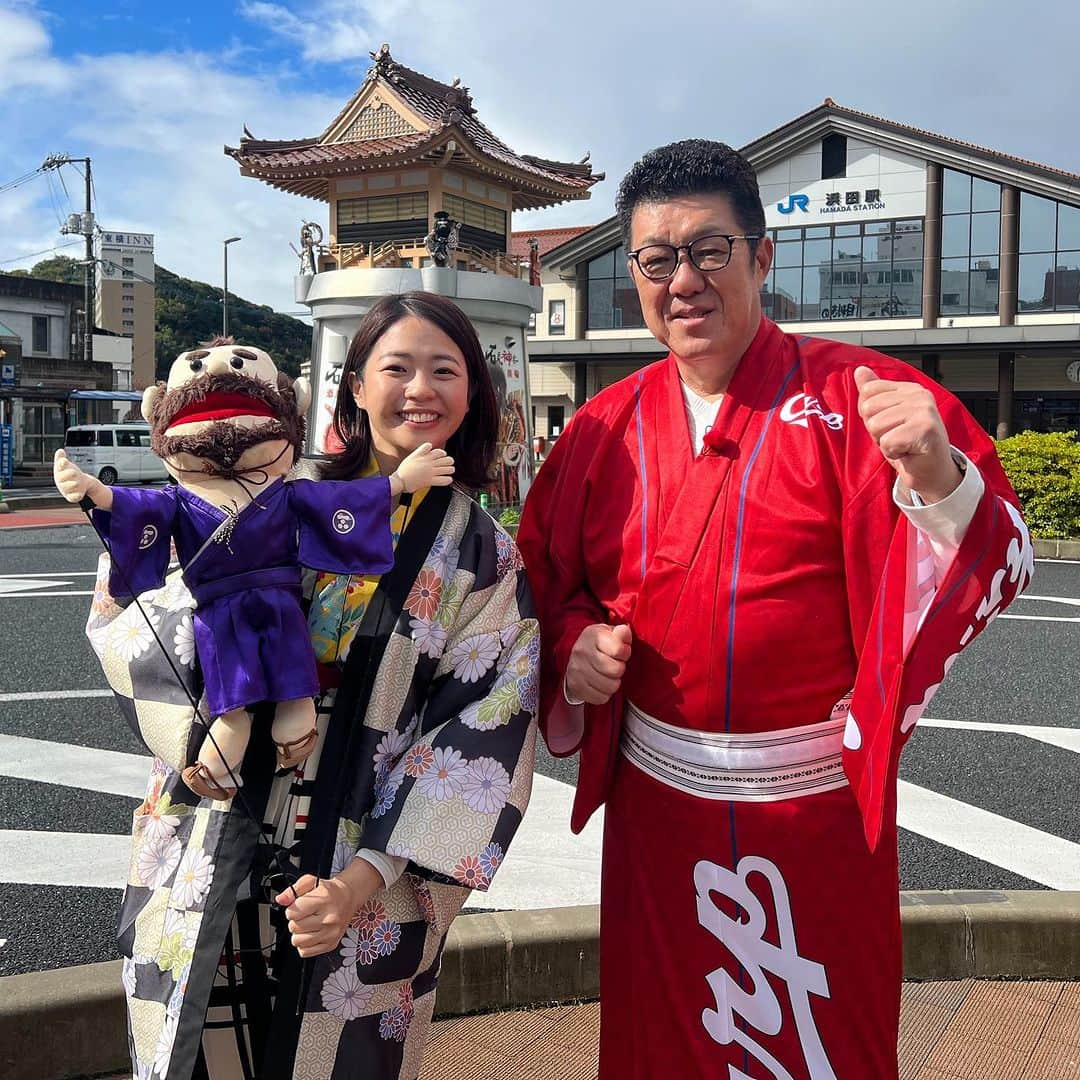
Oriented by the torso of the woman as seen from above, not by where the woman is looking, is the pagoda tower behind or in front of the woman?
behind

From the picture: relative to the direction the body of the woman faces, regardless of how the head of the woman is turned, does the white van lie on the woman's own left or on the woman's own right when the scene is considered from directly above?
on the woman's own right

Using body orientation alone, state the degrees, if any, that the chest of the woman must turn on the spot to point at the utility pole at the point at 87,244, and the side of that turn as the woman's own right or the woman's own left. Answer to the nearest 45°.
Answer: approximately 135° to the woman's own right

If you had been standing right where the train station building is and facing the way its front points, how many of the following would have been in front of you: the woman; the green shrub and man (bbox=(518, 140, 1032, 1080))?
3

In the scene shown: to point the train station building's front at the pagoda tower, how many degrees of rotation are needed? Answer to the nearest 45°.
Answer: approximately 45° to its right

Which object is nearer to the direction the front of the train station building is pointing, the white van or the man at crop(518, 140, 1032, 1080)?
the man

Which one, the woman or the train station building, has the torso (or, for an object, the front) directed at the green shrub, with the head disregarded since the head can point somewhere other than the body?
the train station building

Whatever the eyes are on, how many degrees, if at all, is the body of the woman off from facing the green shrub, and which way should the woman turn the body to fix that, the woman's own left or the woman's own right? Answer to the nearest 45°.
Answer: approximately 180°

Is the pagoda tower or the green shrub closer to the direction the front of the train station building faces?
the green shrub

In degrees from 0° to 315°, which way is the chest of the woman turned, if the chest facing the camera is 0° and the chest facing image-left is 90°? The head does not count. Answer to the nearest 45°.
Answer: approximately 45°

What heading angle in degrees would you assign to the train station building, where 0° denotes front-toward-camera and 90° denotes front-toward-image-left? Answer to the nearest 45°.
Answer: approximately 0°

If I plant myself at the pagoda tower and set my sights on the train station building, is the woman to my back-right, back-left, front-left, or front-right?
back-right
